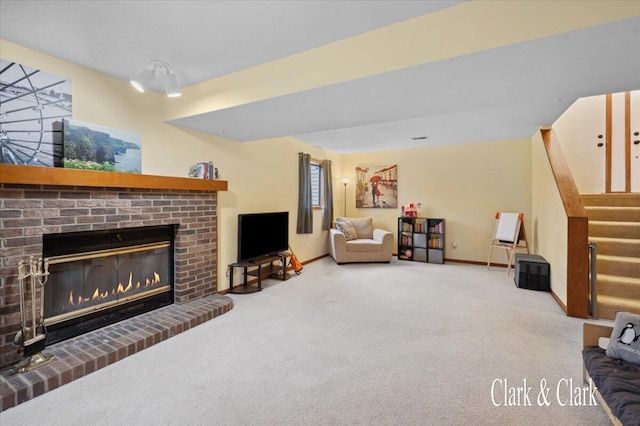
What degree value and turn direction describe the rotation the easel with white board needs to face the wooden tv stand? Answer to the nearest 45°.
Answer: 0° — it already faces it

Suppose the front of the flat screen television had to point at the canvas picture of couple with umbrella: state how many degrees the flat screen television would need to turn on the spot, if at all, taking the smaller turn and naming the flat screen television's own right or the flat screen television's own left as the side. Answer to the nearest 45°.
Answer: approximately 90° to the flat screen television's own left

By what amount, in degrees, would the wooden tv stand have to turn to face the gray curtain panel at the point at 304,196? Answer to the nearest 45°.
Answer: approximately 90° to its left

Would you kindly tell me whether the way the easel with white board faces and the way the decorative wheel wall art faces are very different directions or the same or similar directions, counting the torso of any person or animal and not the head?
very different directions

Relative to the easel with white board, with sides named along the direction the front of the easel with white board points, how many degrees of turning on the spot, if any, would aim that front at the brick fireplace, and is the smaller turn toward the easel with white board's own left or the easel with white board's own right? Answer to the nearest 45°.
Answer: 0° — it already faces it

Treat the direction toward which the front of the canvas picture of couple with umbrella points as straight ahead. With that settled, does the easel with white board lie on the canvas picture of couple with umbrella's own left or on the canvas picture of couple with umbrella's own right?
on the canvas picture of couple with umbrella's own left

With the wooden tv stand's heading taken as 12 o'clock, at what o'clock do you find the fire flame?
The fire flame is roughly at 3 o'clock from the wooden tv stand.

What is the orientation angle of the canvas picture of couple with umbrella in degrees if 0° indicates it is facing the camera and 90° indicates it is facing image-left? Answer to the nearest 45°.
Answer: approximately 0°

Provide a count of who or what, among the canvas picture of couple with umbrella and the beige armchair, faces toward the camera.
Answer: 2
